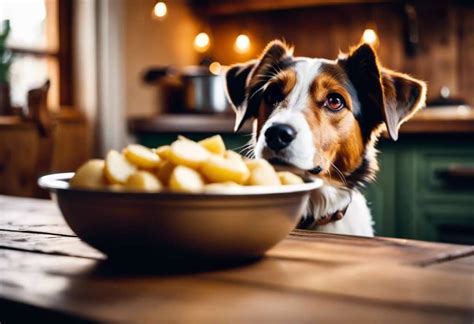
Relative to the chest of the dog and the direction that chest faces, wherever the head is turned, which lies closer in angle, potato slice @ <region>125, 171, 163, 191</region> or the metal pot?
the potato slice

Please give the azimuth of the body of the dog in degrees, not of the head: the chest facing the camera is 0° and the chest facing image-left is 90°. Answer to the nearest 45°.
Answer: approximately 45°

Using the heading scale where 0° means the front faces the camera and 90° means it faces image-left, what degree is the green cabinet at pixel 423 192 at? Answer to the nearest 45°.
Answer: approximately 0°

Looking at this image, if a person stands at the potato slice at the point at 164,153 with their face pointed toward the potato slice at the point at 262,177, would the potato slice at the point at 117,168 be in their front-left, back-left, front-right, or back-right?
back-right

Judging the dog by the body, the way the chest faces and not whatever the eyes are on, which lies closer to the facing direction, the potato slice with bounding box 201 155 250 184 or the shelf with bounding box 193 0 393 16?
the potato slice

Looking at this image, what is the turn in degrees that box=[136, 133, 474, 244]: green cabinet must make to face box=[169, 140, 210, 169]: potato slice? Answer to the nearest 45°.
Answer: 0° — it already faces it

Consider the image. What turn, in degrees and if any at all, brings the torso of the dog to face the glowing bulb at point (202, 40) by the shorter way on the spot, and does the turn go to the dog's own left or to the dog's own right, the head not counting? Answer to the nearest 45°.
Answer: approximately 135° to the dog's own right
